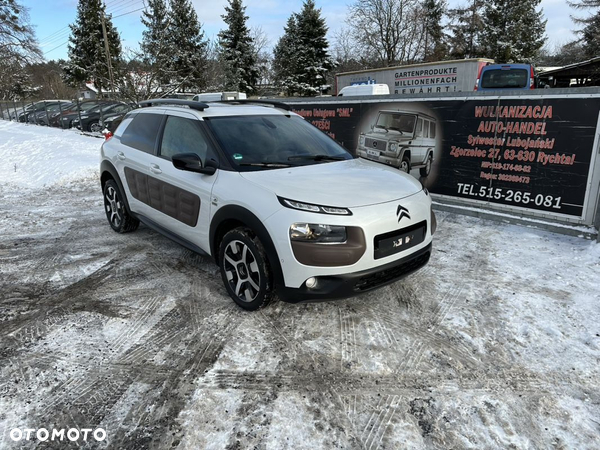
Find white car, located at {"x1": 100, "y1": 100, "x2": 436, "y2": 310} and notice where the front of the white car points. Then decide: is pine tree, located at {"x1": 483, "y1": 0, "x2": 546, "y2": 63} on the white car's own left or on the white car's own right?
on the white car's own left

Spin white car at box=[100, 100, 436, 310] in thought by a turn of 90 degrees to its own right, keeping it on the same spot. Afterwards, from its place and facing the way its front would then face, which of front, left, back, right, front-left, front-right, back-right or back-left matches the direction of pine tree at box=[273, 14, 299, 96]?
back-right

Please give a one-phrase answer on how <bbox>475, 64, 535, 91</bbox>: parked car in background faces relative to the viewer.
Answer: facing away from the viewer

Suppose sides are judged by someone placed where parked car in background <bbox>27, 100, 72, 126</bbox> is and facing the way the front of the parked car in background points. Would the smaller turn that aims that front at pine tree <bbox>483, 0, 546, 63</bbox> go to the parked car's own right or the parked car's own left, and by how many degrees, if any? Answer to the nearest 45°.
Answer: approximately 135° to the parked car's own left

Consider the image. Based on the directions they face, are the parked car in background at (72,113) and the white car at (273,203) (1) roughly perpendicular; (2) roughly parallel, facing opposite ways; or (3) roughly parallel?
roughly perpendicular

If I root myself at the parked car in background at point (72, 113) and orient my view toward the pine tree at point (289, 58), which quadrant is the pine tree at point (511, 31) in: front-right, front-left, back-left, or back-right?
front-right

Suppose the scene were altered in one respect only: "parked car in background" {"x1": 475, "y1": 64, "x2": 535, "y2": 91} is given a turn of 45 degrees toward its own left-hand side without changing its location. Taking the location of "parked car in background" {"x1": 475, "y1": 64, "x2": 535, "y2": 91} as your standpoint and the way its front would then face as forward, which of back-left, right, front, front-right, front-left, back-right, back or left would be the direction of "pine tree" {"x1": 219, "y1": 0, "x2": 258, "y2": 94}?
front

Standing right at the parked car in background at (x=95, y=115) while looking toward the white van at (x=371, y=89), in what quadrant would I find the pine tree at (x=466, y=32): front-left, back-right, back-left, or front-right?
front-left

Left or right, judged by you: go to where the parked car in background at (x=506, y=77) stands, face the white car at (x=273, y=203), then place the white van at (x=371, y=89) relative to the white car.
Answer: right

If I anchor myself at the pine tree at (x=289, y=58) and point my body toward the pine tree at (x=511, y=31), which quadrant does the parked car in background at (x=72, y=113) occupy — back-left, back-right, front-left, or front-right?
back-right
